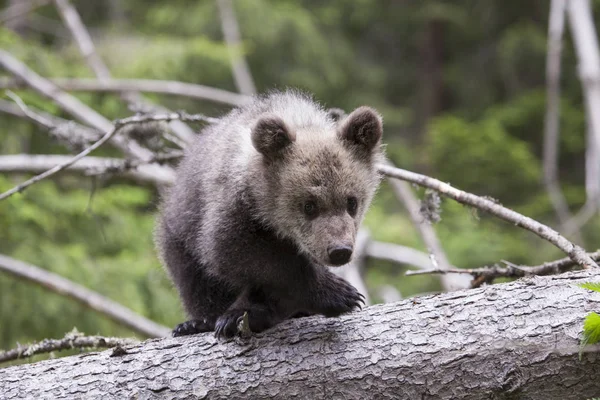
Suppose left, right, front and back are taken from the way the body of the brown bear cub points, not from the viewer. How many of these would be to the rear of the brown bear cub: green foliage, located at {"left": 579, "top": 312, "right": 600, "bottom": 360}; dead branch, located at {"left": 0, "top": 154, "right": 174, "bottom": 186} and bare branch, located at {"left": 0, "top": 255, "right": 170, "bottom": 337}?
2

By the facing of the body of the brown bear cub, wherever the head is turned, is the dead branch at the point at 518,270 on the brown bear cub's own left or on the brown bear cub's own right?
on the brown bear cub's own left

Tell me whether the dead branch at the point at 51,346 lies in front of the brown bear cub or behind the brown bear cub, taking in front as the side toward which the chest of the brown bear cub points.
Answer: behind

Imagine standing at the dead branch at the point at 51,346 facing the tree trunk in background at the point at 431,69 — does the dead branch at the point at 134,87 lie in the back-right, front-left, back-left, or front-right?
front-left

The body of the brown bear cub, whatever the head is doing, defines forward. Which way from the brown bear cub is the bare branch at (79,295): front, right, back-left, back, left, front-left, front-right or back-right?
back

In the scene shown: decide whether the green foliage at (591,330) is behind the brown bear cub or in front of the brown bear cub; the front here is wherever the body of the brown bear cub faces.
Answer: in front

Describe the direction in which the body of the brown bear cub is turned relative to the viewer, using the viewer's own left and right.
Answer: facing the viewer and to the right of the viewer

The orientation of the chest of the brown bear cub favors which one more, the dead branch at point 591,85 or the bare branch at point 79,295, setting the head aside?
the dead branch
